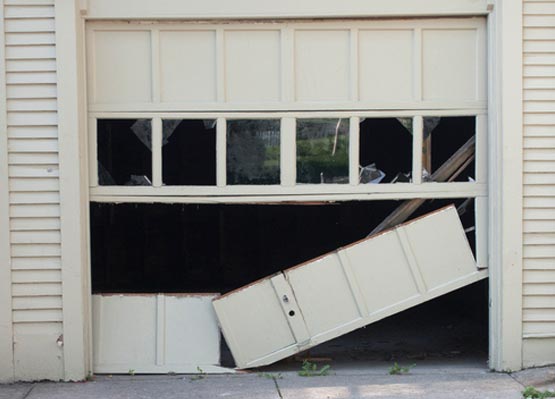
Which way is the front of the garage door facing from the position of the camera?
facing the viewer
